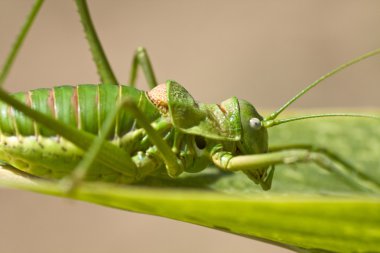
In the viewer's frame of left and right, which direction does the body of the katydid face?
facing to the right of the viewer
